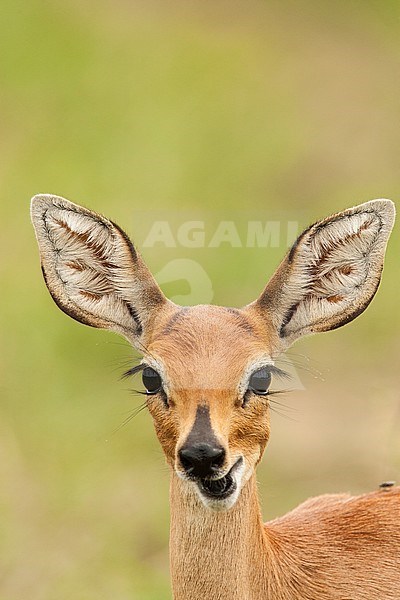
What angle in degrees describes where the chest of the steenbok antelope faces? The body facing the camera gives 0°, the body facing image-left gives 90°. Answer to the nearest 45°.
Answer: approximately 45°
